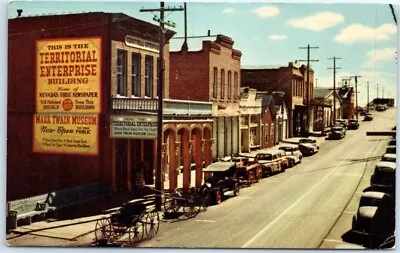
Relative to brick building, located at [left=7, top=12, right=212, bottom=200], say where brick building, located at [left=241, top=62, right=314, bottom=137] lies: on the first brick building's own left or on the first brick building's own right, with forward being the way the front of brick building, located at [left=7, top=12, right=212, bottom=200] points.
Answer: on the first brick building's own left

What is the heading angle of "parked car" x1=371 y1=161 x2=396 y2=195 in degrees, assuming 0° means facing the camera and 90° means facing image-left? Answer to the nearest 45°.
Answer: approximately 180°

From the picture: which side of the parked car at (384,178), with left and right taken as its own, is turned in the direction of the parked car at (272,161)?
left

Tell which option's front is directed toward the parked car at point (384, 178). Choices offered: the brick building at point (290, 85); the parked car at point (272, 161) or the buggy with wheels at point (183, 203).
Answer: the brick building

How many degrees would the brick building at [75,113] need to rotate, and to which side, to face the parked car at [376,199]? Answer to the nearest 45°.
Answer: approximately 45° to its left

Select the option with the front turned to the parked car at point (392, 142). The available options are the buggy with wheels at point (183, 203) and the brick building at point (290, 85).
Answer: the brick building

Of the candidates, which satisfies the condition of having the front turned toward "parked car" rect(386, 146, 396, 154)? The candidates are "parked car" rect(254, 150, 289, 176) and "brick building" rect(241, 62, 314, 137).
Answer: the brick building

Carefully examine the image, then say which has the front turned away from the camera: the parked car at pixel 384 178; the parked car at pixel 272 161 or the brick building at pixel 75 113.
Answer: the parked car at pixel 384 178
